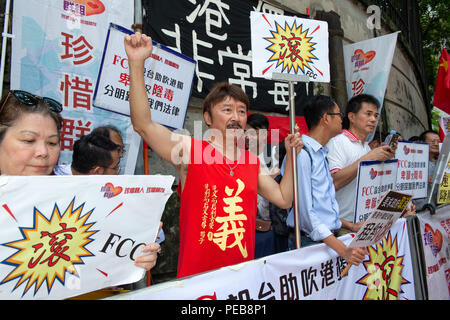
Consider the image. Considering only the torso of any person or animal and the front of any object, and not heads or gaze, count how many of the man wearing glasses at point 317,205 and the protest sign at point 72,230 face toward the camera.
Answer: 1

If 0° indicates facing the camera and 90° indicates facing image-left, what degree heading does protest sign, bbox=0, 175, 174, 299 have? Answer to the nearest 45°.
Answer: approximately 0°

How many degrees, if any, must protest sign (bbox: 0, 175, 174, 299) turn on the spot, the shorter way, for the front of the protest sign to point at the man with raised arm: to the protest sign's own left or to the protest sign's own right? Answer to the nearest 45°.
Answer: approximately 135° to the protest sign's own left

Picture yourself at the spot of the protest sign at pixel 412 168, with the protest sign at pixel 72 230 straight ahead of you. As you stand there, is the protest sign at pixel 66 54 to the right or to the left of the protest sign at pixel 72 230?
right

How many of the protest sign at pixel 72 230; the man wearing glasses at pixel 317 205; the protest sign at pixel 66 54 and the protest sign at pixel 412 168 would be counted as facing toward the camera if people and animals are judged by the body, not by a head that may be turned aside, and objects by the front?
3
